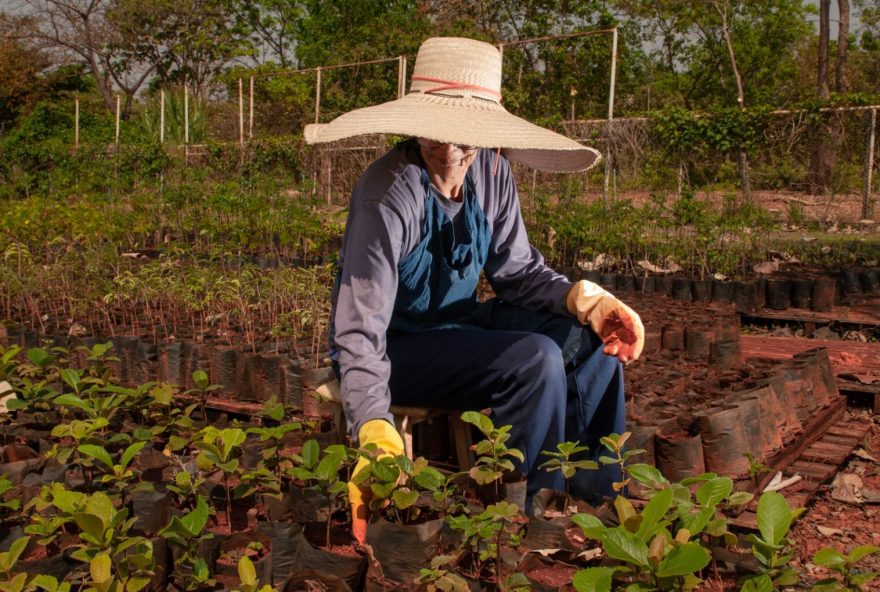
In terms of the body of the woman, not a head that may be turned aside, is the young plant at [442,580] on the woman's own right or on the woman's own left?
on the woman's own right

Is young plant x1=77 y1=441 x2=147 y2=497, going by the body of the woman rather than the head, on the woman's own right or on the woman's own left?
on the woman's own right

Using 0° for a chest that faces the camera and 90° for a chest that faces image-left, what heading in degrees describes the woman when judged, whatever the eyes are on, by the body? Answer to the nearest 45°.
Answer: approximately 315°

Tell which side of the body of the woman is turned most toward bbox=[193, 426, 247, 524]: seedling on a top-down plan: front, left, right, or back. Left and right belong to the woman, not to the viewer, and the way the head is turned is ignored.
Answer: right

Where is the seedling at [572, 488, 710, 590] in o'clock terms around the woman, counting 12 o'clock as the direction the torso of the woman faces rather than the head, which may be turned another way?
The seedling is roughly at 1 o'clock from the woman.

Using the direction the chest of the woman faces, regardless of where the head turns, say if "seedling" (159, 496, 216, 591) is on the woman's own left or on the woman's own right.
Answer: on the woman's own right

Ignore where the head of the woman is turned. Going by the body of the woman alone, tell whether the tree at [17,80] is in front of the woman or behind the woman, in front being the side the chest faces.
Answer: behind
